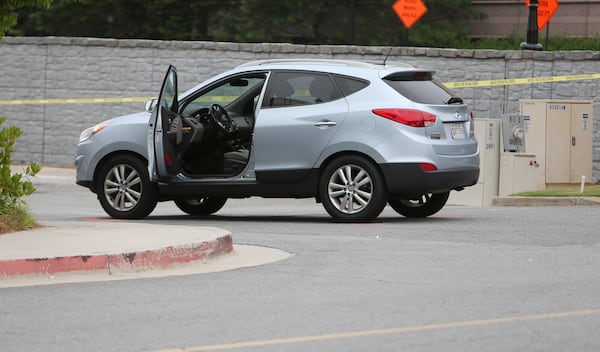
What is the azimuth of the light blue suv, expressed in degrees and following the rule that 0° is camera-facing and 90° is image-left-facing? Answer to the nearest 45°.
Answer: approximately 135°

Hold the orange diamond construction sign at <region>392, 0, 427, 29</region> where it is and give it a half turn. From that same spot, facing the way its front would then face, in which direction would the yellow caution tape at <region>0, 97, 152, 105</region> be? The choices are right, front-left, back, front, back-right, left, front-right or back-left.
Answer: back-left

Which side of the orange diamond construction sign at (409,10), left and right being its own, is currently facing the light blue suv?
front

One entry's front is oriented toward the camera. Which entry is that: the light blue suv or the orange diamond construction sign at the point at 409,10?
the orange diamond construction sign

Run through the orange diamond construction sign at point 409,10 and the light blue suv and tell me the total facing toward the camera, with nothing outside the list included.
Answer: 1

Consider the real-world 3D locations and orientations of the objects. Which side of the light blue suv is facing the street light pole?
right

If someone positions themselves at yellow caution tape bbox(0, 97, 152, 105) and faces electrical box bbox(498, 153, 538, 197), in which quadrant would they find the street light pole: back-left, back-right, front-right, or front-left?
front-left

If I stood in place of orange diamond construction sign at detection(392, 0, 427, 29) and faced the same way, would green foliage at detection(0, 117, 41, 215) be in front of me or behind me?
in front

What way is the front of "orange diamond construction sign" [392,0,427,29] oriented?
toward the camera
